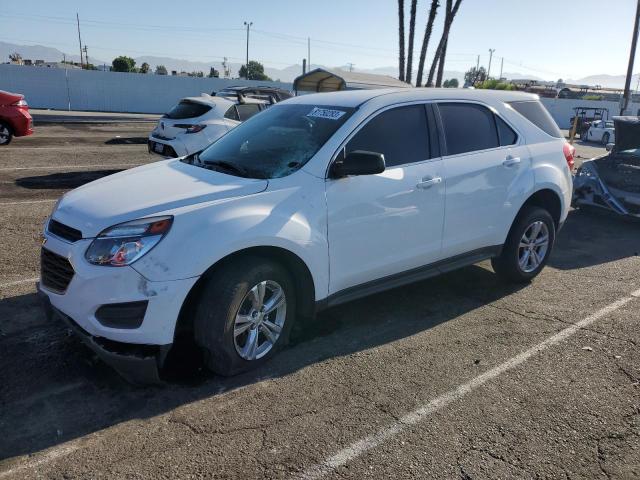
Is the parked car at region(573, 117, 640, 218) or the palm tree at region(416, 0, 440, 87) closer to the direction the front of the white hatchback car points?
the palm tree

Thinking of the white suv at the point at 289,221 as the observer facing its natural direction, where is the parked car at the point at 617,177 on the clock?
The parked car is roughly at 6 o'clock from the white suv.

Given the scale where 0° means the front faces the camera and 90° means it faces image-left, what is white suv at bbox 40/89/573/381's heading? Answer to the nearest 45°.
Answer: approximately 45°

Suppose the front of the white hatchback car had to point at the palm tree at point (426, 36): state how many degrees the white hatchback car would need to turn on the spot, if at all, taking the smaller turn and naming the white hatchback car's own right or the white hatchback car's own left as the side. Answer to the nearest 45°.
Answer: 0° — it already faces it

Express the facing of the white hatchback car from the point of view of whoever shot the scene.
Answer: facing away from the viewer and to the right of the viewer

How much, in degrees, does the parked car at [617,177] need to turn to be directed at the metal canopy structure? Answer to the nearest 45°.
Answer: approximately 90° to its right

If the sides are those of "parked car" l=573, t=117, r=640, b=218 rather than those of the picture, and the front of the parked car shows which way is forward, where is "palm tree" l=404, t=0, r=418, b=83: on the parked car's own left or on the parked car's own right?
on the parked car's own right

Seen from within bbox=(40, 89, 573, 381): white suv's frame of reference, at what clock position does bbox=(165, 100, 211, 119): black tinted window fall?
The black tinted window is roughly at 4 o'clock from the white suv.
